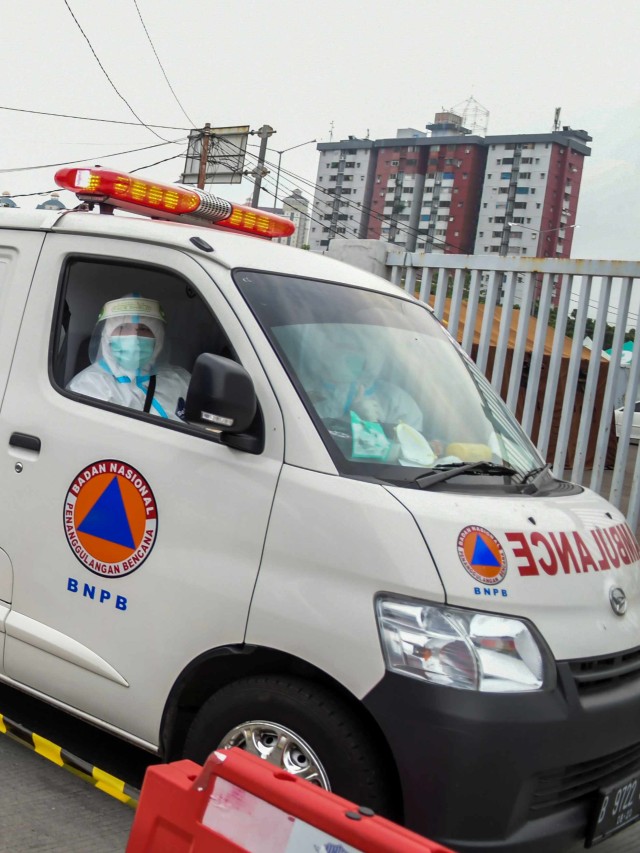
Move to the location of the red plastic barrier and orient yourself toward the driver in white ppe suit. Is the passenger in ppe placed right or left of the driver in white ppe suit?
right

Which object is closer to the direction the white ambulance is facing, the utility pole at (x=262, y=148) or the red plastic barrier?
the red plastic barrier

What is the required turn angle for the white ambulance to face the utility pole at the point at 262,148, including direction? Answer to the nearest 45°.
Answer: approximately 135° to its left

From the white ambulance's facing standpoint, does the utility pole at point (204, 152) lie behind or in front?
behind

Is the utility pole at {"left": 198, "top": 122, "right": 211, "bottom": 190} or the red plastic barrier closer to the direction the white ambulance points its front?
the red plastic barrier

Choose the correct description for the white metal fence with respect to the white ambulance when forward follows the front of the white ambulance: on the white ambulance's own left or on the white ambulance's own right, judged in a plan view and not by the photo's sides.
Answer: on the white ambulance's own left

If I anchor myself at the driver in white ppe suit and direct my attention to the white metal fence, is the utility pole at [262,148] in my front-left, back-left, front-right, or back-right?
front-left

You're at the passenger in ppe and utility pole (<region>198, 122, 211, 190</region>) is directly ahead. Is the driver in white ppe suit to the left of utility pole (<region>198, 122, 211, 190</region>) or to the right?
left

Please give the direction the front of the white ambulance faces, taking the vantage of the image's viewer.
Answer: facing the viewer and to the right of the viewer

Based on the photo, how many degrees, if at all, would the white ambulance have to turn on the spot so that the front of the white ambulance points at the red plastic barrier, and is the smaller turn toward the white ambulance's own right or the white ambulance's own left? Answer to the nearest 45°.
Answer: approximately 45° to the white ambulance's own right
